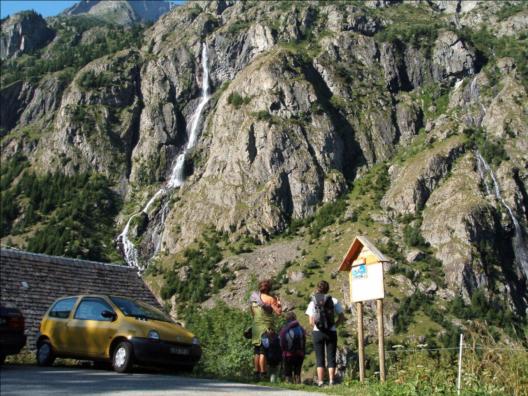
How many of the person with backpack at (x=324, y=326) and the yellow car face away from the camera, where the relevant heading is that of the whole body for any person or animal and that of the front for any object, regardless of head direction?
1

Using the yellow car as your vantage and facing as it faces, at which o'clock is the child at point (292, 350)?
The child is roughly at 11 o'clock from the yellow car.

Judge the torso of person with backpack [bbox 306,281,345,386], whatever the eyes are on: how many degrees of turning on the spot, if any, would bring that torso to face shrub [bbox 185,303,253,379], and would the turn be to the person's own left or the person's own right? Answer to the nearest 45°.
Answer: approximately 45° to the person's own left

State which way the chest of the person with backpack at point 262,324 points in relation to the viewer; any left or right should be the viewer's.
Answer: facing away from the viewer and to the right of the viewer

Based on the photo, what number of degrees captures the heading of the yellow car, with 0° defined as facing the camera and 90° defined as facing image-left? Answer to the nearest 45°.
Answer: approximately 315°

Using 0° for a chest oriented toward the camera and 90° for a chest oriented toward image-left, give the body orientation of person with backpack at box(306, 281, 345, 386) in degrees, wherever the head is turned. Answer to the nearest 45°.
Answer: approximately 180°

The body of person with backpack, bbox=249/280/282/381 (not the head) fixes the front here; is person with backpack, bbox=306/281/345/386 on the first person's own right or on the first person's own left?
on the first person's own right

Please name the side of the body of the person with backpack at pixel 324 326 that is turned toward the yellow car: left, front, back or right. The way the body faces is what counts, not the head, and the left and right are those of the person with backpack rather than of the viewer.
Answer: left

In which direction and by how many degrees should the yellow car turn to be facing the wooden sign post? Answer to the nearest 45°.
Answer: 0° — it already faces it

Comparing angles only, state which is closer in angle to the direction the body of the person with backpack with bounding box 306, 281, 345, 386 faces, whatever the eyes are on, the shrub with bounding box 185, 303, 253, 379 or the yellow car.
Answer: the shrub

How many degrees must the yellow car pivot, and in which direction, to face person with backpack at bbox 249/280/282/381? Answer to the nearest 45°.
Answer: approximately 45° to its left

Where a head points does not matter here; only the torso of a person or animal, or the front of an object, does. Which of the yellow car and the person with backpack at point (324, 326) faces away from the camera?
the person with backpack

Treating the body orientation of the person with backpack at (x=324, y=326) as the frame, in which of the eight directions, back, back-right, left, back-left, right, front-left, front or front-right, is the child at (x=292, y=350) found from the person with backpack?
front-left

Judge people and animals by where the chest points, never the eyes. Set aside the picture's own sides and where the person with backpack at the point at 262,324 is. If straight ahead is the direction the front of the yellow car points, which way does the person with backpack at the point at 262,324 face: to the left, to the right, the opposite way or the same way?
to the left
